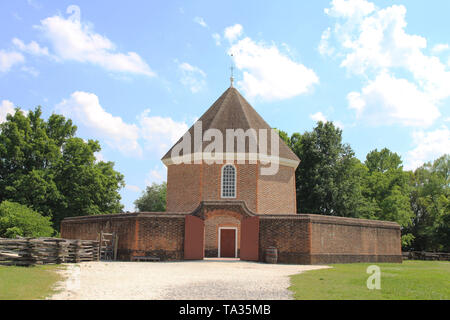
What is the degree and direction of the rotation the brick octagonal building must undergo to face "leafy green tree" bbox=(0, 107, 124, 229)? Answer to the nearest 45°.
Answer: approximately 135° to its right

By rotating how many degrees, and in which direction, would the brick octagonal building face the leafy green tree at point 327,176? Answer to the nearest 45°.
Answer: approximately 135° to its left

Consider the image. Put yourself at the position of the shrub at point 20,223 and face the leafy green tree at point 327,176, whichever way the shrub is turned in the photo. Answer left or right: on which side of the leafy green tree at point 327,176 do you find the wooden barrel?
right

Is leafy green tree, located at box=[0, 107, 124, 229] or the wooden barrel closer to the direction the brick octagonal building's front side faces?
the wooden barrel

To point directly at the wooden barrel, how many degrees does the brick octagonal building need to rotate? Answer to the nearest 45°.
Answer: approximately 45° to its left

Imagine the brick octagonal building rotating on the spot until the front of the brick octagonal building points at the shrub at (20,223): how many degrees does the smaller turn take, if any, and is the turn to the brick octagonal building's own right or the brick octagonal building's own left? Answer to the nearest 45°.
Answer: approximately 90° to the brick octagonal building's own right

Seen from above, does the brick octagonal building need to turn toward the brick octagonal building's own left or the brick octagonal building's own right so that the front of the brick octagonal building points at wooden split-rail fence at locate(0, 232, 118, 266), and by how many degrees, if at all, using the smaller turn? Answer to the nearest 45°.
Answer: approximately 45° to the brick octagonal building's own right

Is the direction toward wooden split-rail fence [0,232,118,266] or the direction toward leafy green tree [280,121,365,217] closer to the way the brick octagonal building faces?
the wooden split-rail fence

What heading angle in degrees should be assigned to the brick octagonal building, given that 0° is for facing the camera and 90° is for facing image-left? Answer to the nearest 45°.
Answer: approximately 0°
